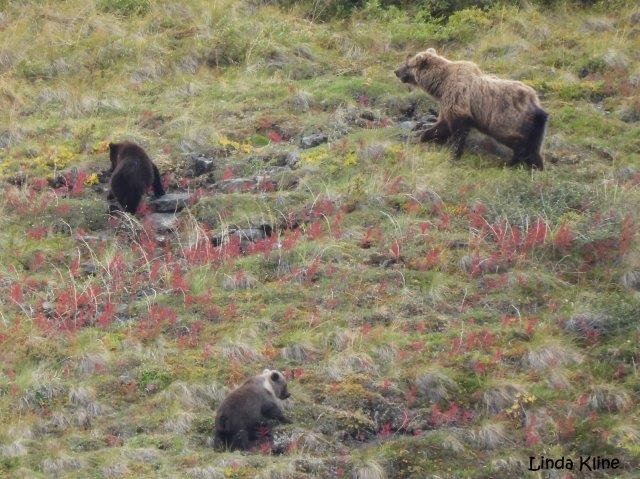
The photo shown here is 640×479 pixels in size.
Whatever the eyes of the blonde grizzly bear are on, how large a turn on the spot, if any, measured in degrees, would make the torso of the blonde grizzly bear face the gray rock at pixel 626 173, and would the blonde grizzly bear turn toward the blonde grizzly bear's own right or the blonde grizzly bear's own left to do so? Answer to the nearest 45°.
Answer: approximately 180°

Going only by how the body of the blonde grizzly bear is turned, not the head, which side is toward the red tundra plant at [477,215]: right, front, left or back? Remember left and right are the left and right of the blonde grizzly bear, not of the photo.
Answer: left

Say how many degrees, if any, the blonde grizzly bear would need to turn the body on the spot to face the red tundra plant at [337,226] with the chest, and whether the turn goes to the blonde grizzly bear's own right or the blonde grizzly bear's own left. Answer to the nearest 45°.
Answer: approximately 45° to the blonde grizzly bear's own left

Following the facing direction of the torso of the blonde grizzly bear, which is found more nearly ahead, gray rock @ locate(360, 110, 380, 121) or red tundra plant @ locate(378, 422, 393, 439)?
the gray rock

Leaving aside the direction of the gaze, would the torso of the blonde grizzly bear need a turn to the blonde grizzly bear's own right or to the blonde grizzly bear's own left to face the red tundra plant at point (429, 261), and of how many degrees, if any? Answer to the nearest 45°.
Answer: approximately 90° to the blonde grizzly bear's own left

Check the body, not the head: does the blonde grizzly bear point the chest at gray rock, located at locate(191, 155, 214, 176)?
yes

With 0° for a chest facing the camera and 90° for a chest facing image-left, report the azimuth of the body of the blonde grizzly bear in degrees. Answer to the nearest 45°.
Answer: approximately 90°

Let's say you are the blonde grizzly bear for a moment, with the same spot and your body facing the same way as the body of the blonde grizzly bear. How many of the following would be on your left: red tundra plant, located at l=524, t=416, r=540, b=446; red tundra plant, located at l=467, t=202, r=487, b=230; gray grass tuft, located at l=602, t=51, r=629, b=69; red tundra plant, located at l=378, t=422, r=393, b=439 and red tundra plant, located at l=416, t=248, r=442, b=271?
4

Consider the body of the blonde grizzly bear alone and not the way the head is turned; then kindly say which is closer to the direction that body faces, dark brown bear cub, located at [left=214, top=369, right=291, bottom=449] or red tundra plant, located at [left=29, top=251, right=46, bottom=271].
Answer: the red tundra plant

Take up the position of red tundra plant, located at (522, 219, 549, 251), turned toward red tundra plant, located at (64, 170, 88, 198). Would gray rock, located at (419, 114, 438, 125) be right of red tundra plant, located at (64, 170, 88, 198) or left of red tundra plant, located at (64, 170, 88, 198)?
right

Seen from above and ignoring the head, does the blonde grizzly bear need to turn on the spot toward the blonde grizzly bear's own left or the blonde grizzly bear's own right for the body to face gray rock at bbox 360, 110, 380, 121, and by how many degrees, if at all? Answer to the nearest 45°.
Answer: approximately 45° to the blonde grizzly bear's own right

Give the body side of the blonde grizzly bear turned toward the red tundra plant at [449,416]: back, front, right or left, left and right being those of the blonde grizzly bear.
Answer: left
